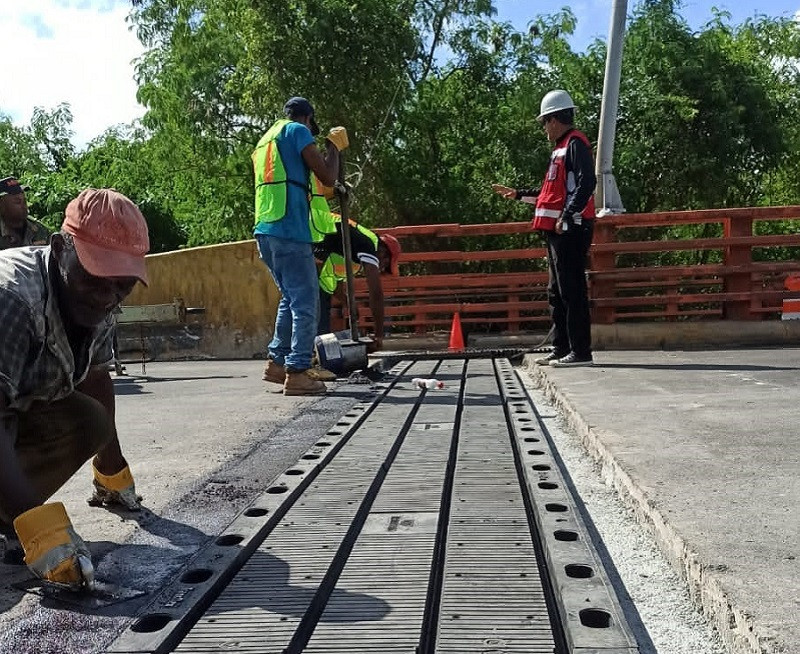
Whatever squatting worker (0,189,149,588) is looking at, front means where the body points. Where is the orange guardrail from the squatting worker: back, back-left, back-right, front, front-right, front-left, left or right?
left

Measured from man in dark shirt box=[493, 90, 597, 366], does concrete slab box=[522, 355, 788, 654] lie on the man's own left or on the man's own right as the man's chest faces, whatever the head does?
on the man's own left

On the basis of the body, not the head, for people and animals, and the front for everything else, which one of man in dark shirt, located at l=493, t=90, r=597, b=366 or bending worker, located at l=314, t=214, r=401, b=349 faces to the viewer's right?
the bending worker

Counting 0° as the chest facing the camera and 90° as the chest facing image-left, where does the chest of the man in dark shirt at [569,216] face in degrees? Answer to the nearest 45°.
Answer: approximately 90°

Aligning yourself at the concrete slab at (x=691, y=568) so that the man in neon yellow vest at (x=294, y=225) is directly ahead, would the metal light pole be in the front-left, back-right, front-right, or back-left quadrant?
front-right

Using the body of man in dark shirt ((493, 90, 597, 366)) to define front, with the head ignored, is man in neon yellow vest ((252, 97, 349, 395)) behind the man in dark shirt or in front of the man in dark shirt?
in front

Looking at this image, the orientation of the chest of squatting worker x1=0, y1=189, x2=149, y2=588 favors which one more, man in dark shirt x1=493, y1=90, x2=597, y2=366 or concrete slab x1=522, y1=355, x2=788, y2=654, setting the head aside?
the concrete slab

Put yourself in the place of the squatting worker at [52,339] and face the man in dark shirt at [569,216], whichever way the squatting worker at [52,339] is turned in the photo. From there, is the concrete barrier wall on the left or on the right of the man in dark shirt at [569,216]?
left

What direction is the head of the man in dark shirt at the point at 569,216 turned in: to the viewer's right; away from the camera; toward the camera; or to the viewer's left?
to the viewer's left

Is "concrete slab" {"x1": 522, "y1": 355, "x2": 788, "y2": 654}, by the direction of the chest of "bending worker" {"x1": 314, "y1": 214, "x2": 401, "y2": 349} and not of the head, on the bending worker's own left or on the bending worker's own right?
on the bending worker's own right

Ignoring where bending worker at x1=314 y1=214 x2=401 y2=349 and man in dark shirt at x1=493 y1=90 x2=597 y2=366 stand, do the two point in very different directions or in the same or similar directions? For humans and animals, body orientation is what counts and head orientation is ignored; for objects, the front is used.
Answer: very different directions

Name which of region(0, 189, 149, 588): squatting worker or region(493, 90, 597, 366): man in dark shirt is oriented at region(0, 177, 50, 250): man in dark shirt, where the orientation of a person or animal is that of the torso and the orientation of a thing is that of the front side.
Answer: region(493, 90, 597, 366): man in dark shirt

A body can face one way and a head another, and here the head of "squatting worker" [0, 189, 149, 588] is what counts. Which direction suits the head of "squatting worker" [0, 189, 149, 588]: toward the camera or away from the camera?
toward the camera

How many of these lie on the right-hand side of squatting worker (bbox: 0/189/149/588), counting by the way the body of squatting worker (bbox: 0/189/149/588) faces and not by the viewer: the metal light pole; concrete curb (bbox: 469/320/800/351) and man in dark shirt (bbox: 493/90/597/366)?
0

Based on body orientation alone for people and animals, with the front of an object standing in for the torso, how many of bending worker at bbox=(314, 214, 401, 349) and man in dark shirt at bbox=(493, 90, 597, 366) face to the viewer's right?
1

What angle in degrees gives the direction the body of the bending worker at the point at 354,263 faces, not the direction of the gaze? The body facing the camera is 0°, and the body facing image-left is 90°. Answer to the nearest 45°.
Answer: approximately 270°
